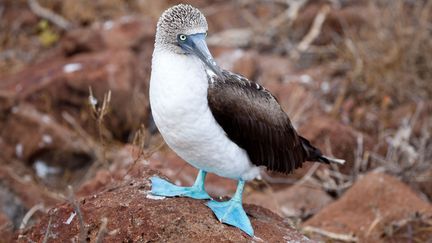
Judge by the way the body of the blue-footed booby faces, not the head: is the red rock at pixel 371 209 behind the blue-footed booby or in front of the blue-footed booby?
behind

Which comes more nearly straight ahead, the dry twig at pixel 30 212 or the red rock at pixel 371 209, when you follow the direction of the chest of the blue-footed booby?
the dry twig

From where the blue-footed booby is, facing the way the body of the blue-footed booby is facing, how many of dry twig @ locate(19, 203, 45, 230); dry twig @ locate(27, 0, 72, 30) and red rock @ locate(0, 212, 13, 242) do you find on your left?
0

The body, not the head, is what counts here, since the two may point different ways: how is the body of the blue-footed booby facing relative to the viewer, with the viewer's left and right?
facing the viewer and to the left of the viewer

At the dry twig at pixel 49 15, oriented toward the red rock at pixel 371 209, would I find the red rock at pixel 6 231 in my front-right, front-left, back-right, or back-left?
front-right

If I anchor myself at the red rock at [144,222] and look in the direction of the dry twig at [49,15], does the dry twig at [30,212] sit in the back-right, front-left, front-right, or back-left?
front-left

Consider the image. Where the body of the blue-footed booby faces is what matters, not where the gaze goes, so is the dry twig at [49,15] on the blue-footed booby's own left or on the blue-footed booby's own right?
on the blue-footed booby's own right
